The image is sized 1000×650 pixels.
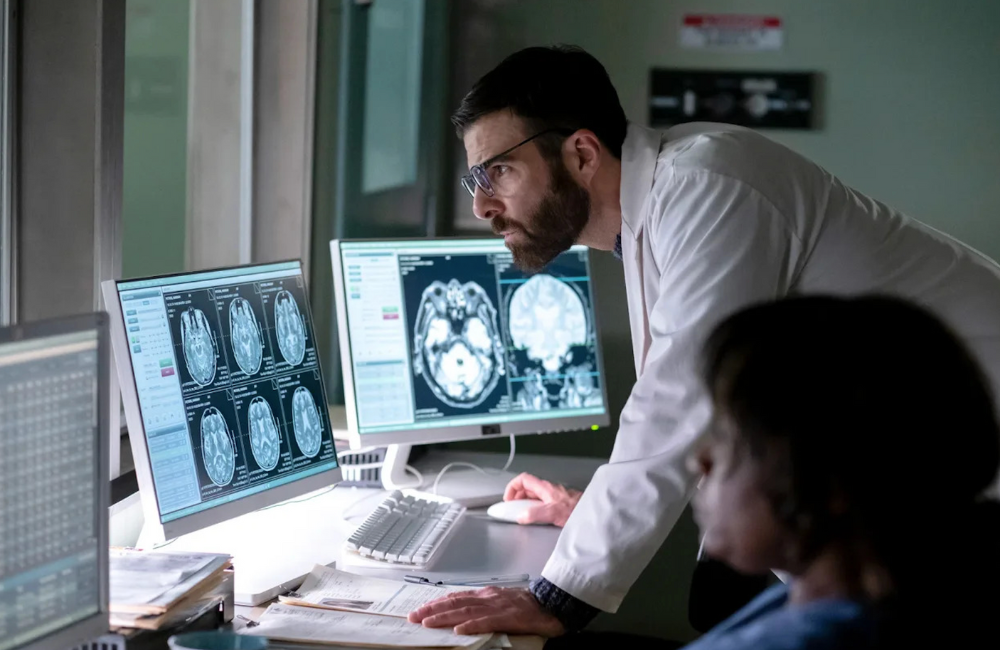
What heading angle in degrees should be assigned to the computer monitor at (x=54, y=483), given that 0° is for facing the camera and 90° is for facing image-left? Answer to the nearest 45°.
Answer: approximately 315°

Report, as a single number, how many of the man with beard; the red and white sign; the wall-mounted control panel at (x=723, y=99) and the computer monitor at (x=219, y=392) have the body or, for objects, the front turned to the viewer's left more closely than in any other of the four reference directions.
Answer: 1

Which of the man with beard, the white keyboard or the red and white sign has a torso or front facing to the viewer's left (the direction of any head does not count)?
the man with beard

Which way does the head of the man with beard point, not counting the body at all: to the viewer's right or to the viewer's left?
to the viewer's left

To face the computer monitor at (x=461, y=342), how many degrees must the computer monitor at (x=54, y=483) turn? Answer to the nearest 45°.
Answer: approximately 90° to its left

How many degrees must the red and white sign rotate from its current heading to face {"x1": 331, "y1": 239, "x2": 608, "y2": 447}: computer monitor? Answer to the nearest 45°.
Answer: approximately 45° to its right

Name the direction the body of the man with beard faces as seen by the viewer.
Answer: to the viewer's left

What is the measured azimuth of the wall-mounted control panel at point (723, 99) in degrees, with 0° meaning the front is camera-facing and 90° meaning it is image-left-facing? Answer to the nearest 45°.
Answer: approximately 0°

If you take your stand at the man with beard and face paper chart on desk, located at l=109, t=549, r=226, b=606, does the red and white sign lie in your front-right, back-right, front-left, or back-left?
back-right

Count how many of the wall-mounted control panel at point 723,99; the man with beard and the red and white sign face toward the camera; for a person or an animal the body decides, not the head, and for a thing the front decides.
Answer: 2
